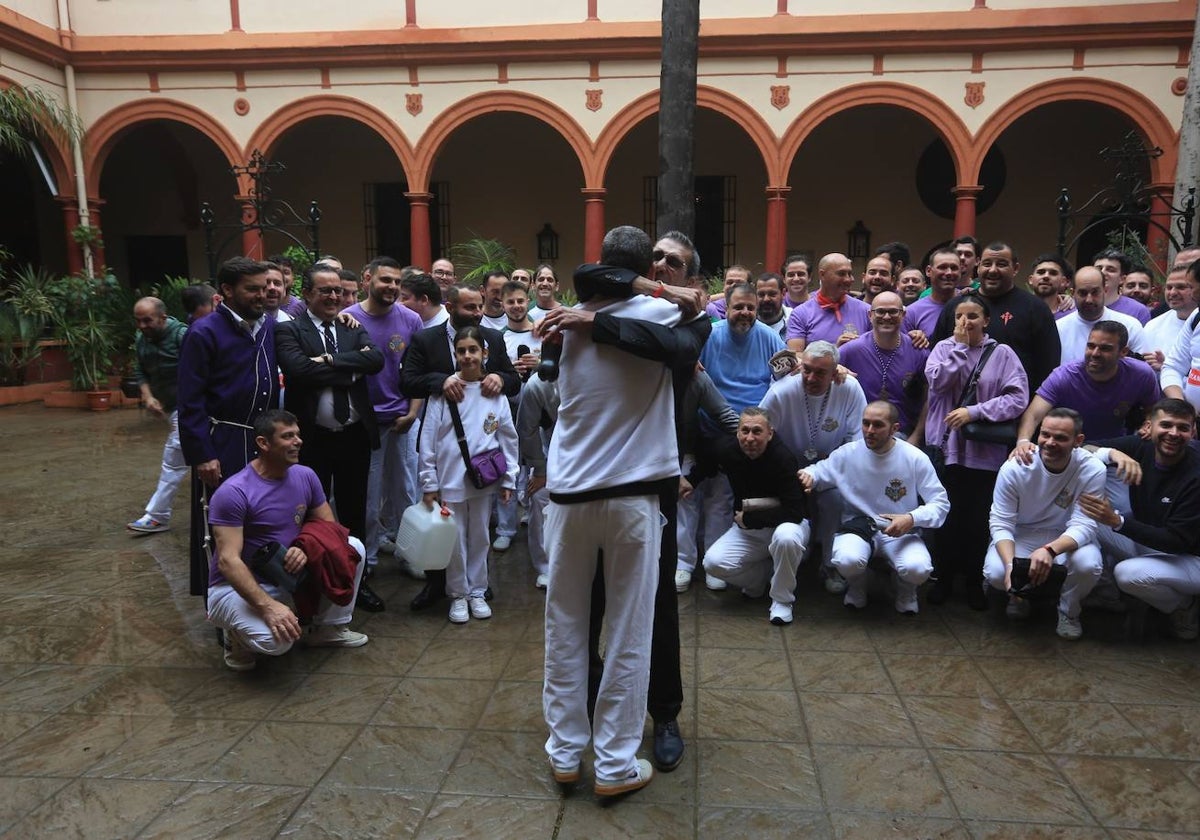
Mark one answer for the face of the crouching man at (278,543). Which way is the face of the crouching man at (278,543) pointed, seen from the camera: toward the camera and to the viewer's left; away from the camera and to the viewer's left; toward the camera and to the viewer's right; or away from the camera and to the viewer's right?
toward the camera and to the viewer's right

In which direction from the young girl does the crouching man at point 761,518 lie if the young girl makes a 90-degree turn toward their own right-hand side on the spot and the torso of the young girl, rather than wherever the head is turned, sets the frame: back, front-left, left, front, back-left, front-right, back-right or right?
back

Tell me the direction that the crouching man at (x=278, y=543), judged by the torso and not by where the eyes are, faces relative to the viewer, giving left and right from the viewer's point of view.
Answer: facing the viewer and to the right of the viewer

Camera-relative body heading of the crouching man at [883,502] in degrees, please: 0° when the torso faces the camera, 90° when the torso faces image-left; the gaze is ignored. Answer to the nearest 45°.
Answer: approximately 0°

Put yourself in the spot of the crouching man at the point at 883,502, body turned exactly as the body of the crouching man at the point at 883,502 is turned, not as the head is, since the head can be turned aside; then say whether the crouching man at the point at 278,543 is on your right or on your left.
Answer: on your right

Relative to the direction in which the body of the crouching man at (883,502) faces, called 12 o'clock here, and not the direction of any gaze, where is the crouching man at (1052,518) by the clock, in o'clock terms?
the crouching man at (1052,518) is roughly at 9 o'clock from the crouching man at (883,502).

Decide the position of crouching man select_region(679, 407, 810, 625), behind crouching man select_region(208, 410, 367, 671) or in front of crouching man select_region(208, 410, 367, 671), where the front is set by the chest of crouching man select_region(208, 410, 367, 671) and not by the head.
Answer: in front

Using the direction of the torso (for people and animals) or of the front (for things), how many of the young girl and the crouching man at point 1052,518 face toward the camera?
2

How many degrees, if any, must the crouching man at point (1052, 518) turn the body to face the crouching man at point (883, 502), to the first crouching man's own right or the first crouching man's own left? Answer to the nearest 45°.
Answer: approximately 90° to the first crouching man's own right

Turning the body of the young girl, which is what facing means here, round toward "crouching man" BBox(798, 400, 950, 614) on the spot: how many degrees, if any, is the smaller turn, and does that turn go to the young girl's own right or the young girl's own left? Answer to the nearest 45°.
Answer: approximately 90° to the young girl's own left

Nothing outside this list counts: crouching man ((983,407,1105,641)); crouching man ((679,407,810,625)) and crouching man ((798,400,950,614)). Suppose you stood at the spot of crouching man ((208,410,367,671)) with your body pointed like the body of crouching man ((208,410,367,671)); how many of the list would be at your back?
0

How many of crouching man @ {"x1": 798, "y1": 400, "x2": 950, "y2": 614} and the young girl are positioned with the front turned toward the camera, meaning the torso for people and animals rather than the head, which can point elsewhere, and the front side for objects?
2

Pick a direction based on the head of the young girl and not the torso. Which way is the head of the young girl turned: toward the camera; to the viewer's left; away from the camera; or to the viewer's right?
toward the camera

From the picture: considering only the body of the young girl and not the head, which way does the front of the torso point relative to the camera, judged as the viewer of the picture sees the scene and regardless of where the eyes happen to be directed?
toward the camera

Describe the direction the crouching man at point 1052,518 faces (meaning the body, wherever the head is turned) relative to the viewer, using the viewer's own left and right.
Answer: facing the viewer

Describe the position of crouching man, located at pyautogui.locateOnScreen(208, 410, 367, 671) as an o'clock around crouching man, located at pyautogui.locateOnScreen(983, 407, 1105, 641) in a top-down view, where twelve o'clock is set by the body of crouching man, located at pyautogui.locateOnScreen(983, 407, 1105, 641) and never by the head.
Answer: crouching man, located at pyautogui.locateOnScreen(208, 410, 367, 671) is roughly at 2 o'clock from crouching man, located at pyautogui.locateOnScreen(983, 407, 1105, 641).

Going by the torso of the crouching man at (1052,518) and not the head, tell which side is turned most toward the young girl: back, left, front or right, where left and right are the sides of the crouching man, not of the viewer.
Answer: right
